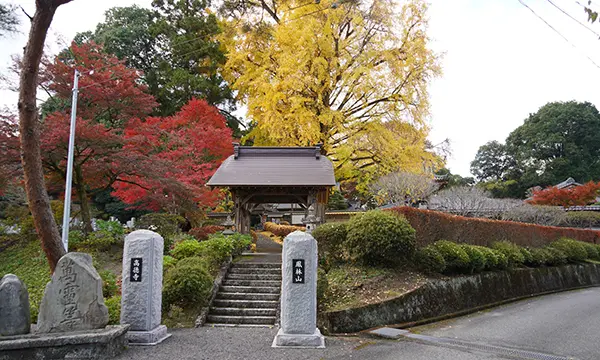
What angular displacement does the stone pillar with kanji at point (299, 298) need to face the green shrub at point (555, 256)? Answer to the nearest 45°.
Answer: approximately 135° to its left

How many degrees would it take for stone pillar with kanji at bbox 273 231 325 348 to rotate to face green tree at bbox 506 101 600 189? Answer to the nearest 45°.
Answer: approximately 135° to its left

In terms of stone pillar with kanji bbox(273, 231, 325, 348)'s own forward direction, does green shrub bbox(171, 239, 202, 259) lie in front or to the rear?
to the rear

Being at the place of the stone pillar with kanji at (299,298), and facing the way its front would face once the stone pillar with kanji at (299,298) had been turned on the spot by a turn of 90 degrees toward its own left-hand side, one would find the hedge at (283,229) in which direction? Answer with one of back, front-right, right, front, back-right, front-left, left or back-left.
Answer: left

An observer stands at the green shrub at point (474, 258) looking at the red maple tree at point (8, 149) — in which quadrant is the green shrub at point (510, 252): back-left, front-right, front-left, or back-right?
back-right

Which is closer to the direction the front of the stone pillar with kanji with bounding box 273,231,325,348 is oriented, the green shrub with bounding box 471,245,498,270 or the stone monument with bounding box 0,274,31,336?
the stone monument

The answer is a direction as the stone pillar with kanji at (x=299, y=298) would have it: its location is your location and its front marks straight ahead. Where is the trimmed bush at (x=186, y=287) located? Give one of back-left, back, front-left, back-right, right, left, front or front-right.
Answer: back-right

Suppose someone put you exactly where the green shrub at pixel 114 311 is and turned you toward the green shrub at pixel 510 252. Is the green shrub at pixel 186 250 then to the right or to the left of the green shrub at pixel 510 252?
left

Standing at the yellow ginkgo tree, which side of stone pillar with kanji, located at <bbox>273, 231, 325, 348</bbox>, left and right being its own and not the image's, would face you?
back

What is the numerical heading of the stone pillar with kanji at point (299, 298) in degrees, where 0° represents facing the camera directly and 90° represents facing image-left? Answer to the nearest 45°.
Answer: approximately 0°

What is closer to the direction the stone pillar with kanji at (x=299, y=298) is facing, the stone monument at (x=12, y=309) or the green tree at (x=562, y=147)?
the stone monument
